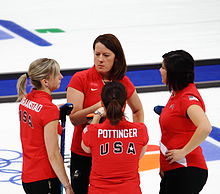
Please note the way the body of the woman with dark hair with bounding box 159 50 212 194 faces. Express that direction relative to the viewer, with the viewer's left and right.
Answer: facing to the left of the viewer

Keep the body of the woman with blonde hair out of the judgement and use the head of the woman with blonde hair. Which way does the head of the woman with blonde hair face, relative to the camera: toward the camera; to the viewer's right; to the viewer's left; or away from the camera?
to the viewer's right

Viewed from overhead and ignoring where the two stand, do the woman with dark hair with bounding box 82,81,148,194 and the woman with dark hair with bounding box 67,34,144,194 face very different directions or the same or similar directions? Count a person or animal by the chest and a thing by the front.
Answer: very different directions

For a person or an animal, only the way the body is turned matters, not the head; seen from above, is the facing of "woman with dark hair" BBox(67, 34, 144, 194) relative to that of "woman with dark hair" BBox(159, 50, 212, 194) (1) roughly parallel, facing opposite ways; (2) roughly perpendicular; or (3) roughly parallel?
roughly perpendicular

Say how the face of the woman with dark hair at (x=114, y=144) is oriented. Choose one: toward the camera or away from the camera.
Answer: away from the camera

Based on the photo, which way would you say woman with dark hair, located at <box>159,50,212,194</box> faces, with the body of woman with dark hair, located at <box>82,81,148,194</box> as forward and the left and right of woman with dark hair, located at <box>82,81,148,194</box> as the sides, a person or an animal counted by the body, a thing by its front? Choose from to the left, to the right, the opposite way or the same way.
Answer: to the left

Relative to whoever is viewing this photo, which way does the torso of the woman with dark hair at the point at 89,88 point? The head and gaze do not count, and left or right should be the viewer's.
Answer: facing the viewer

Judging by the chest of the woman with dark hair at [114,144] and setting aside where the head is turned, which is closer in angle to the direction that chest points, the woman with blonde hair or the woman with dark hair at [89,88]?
the woman with dark hair

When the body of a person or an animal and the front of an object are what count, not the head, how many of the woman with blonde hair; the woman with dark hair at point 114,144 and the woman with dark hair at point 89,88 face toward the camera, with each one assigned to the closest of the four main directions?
1

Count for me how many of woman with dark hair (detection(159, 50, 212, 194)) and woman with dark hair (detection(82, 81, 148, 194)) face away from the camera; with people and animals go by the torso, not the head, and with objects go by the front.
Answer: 1

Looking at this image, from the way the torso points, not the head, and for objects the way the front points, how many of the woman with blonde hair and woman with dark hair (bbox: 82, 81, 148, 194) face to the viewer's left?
0

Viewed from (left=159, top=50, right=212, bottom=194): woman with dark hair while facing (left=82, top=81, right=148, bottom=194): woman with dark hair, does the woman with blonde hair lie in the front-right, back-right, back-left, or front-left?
front-right

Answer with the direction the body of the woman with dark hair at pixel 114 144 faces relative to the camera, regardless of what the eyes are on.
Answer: away from the camera

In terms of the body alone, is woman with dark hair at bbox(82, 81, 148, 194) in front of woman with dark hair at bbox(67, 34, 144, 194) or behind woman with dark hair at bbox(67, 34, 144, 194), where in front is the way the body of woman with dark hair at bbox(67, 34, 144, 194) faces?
in front
